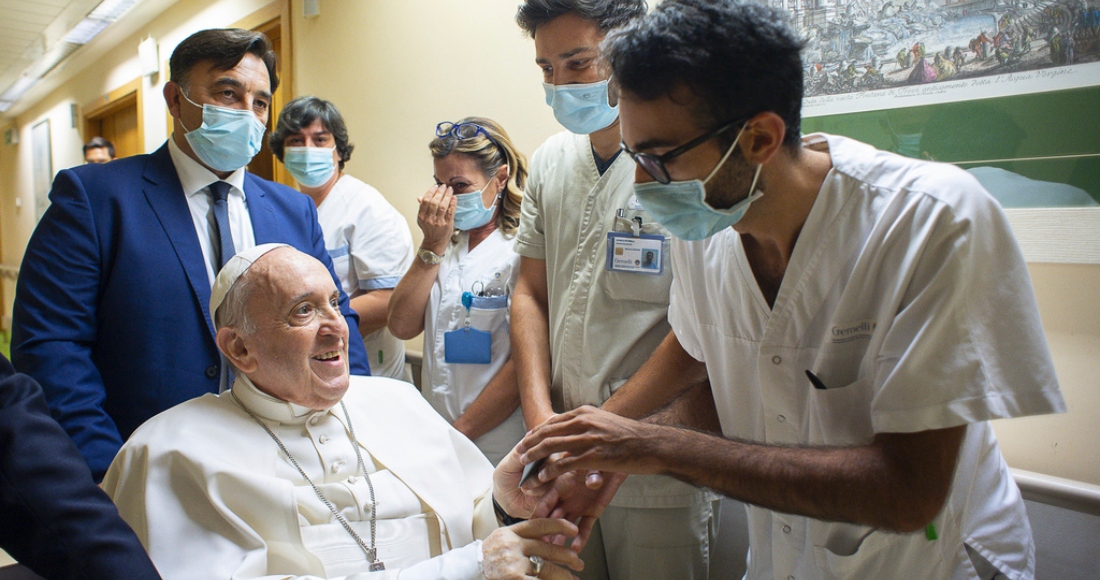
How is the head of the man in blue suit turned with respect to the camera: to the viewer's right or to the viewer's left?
to the viewer's right

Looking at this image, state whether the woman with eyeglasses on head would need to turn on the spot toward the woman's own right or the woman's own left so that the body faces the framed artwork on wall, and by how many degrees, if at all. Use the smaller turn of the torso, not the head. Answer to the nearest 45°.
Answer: approximately 90° to the woman's own left

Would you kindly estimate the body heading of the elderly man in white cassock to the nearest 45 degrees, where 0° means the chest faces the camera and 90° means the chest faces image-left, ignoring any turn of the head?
approximately 315°

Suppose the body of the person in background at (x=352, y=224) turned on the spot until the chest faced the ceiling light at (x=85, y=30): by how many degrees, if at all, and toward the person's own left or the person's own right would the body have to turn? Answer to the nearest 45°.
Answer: approximately 90° to the person's own right

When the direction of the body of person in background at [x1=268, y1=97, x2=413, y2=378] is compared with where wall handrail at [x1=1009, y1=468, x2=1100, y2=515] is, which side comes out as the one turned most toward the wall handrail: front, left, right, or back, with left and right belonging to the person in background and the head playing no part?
left

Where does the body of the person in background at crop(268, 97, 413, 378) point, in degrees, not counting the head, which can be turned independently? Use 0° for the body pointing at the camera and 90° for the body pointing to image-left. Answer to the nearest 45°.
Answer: approximately 45°

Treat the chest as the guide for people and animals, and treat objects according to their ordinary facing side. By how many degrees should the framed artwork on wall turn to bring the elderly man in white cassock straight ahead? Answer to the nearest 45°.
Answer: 0° — it already faces them

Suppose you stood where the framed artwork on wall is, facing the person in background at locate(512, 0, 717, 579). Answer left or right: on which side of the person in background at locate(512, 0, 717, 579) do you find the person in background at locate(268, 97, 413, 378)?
right

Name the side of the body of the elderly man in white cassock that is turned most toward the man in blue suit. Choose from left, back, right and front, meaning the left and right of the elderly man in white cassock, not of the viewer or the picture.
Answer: back

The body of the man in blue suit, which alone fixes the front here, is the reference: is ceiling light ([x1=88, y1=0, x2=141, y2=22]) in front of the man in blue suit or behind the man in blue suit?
behind

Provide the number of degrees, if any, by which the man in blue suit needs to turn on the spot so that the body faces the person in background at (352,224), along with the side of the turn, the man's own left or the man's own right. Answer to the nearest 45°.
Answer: approximately 90° to the man's own left
